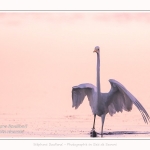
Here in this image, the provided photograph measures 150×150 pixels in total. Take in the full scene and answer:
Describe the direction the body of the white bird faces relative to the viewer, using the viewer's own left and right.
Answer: facing the viewer and to the left of the viewer
